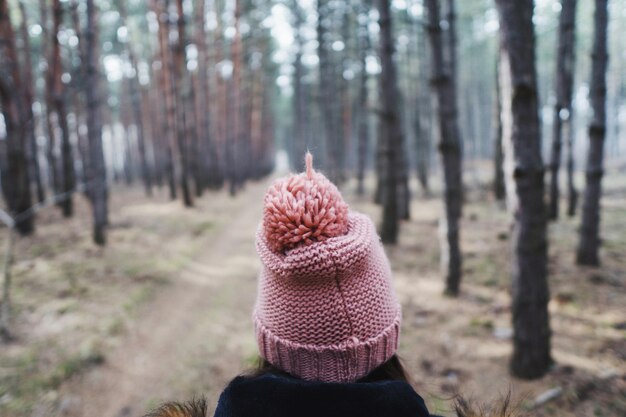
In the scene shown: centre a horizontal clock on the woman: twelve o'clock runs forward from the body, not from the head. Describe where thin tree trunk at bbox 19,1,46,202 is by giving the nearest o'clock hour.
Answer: The thin tree trunk is roughly at 11 o'clock from the woman.

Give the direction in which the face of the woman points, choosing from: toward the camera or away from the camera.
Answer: away from the camera

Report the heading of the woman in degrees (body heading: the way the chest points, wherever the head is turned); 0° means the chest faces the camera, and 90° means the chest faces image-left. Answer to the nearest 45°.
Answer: approximately 180°
